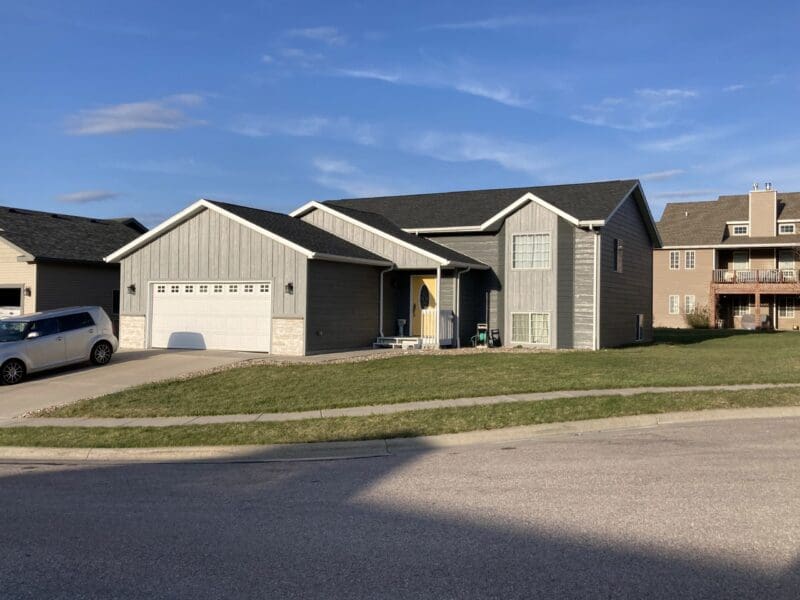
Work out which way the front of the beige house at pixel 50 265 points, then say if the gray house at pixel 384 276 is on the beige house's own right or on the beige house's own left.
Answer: on the beige house's own left

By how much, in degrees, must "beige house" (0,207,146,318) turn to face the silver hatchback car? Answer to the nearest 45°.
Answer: approximately 45° to its left

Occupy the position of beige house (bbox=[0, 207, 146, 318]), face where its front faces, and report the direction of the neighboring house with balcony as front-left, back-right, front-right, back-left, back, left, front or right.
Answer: back-left

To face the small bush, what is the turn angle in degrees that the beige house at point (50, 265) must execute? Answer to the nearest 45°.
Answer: approximately 135° to its left

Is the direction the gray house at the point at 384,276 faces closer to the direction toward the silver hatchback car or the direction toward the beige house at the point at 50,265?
the silver hatchback car

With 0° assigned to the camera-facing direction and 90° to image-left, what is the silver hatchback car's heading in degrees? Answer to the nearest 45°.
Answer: approximately 45°

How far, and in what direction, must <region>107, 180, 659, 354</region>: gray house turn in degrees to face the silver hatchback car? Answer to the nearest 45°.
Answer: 0° — it already faces it

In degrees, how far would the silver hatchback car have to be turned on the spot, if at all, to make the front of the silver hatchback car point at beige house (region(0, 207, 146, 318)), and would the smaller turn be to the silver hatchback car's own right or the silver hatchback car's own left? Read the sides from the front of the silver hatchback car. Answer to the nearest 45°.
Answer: approximately 135° to the silver hatchback car's own right

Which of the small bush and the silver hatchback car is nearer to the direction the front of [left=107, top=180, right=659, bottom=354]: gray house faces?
the silver hatchback car

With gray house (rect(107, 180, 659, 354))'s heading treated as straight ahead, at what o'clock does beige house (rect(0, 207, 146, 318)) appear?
beige house (rect(0, 207, 146, 318)) is roughly at 2 o'clock from gray house (rect(107, 180, 659, 354)).

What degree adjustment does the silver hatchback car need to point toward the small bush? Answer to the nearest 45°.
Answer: approximately 135° to its left
